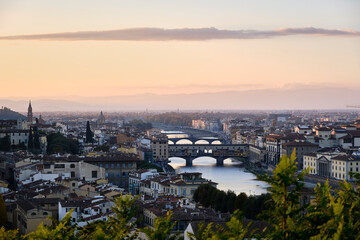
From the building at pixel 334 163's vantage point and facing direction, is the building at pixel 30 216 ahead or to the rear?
ahead

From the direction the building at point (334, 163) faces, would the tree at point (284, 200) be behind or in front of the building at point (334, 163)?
in front

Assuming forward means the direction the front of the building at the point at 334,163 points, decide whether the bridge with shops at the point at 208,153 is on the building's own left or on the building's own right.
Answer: on the building's own right

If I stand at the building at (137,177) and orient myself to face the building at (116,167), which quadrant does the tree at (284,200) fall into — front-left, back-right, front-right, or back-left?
back-left

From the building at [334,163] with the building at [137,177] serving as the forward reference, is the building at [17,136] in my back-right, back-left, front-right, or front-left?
front-right

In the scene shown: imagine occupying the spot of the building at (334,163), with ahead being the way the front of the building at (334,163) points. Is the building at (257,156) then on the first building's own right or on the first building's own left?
on the first building's own right

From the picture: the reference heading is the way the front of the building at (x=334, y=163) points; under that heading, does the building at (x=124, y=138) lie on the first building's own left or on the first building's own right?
on the first building's own right

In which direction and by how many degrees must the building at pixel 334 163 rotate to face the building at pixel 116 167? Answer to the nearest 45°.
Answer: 0° — it already faces it

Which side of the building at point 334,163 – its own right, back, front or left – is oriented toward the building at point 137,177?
front
